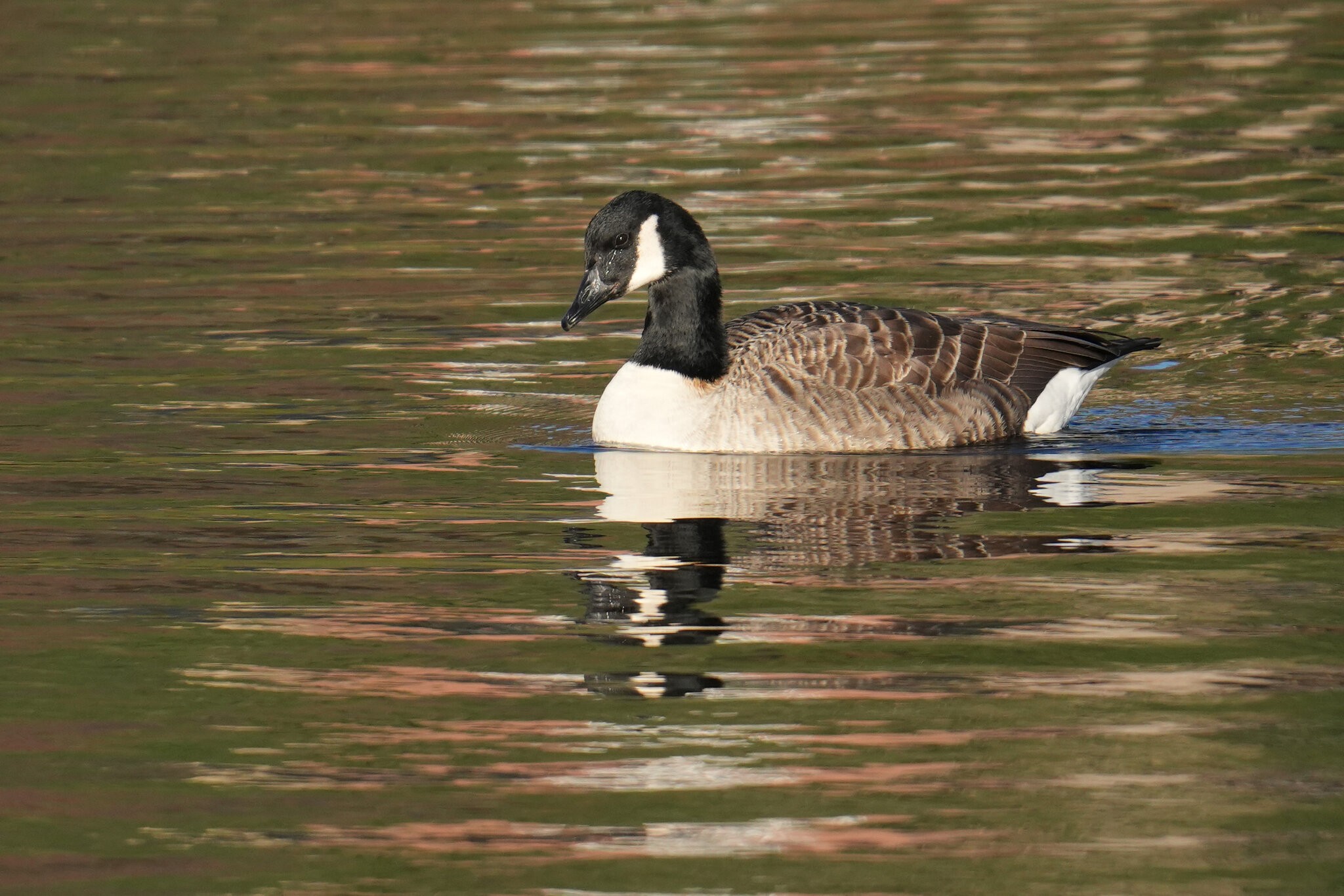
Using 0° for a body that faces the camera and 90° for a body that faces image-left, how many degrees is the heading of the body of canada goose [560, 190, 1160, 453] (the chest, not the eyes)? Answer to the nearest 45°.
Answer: approximately 90°
